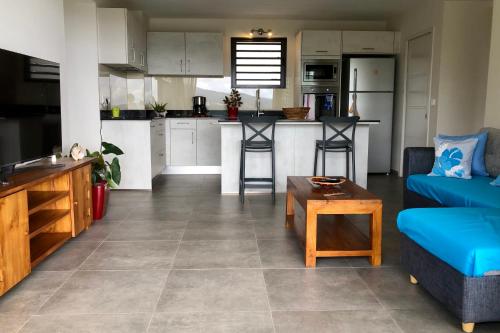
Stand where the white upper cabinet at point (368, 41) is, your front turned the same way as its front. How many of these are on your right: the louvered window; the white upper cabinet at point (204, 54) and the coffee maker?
3

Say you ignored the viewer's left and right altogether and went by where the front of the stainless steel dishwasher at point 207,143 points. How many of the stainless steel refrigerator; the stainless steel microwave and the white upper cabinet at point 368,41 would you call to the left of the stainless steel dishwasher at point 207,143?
3

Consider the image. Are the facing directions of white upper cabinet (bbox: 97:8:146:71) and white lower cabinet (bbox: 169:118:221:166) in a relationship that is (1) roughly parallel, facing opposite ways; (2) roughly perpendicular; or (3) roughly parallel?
roughly perpendicular

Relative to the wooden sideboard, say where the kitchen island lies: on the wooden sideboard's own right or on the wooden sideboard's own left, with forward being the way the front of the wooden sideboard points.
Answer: on the wooden sideboard's own left

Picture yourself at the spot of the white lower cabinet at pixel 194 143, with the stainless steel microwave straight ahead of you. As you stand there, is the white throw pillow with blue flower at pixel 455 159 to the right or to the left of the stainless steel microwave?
right

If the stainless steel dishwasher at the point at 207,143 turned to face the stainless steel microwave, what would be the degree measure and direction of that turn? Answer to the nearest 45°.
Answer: approximately 90° to its left

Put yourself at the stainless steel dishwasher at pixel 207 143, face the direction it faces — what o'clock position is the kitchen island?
The kitchen island is roughly at 11 o'clock from the stainless steel dishwasher.

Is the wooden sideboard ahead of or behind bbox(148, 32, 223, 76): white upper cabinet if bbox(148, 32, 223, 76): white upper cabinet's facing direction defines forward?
ahead

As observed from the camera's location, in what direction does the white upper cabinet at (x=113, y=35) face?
facing to the right of the viewer

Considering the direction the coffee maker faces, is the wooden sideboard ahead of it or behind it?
ahead

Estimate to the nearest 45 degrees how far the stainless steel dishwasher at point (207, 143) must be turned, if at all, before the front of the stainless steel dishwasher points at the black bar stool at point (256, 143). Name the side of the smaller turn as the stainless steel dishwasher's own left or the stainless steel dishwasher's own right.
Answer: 0° — it already faces it

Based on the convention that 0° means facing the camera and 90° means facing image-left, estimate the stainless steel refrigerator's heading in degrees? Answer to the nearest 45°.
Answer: approximately 0°

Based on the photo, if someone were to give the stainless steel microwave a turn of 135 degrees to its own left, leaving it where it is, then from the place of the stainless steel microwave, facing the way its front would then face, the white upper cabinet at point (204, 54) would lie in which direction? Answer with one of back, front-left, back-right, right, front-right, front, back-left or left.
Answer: back-left

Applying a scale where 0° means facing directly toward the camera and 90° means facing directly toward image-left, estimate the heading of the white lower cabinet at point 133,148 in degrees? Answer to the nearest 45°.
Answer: approximately 270°

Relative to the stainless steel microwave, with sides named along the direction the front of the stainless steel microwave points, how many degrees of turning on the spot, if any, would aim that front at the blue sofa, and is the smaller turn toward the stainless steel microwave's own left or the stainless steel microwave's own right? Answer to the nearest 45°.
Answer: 0° — it already faces it

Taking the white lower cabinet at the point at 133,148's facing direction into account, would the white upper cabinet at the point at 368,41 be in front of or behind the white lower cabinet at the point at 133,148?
in front
